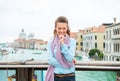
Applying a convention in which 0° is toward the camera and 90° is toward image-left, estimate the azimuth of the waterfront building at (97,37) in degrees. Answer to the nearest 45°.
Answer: approximately 45°

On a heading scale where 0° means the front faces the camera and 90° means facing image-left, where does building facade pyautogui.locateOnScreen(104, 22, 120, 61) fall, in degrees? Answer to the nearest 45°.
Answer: approximately 45°

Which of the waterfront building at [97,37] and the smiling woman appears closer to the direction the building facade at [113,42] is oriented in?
the smiling woman

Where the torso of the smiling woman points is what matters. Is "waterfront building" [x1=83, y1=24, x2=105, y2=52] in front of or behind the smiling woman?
behind

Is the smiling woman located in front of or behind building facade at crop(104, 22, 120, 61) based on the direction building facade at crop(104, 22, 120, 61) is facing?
in front

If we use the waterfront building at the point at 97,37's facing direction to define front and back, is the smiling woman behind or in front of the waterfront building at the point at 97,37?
in front

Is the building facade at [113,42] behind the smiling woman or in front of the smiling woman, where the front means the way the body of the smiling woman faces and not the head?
behind

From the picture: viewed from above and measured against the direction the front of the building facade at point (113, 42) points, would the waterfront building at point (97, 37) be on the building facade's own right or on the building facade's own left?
on the building facade's own right

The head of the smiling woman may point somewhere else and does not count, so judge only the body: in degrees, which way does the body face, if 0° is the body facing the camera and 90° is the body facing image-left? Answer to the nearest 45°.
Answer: approximately 0°
